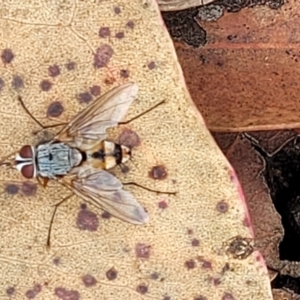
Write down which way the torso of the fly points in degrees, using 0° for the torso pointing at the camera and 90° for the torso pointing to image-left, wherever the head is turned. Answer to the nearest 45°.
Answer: approximately 90°
